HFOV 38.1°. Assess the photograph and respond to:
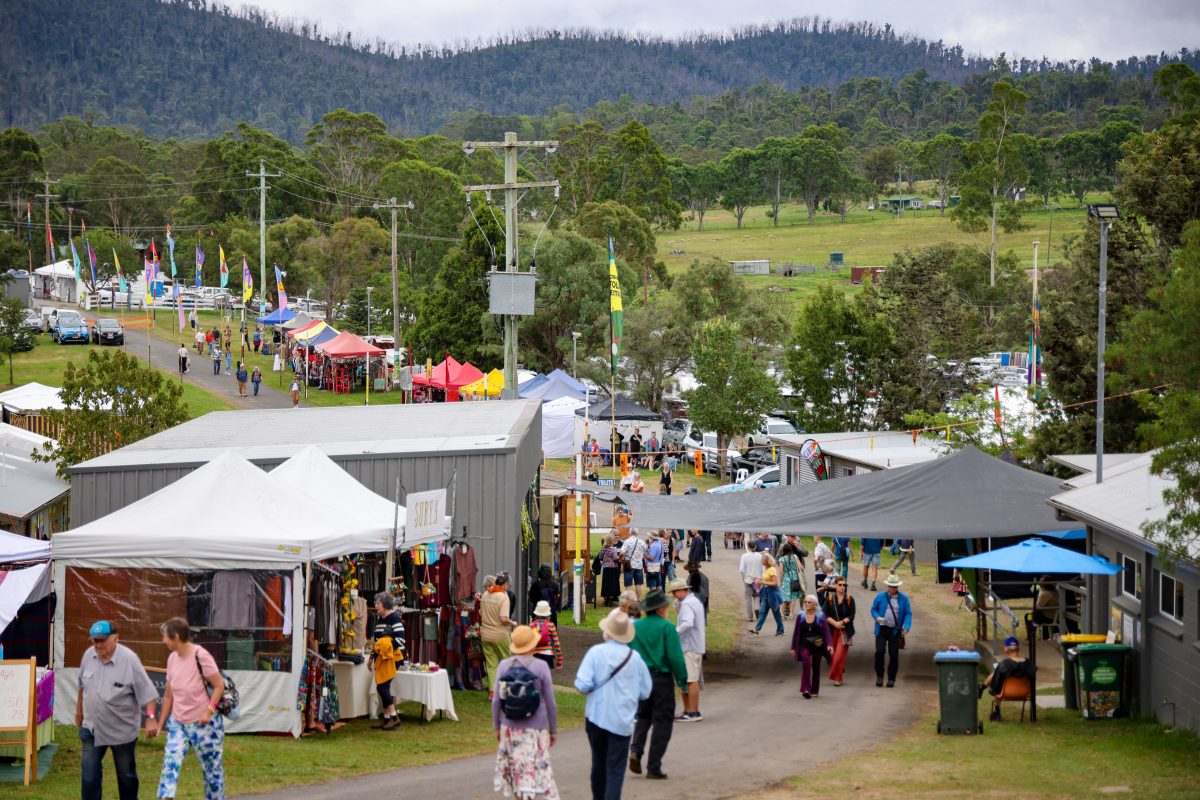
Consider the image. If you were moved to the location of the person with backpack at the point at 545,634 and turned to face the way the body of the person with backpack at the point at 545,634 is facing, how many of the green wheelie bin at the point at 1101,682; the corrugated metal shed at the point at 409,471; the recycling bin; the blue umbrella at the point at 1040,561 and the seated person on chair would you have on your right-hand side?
4

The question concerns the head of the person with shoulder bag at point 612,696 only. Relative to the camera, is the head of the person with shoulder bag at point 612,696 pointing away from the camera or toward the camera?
away from the camera

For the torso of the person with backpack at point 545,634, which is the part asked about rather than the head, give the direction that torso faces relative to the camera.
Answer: away from the camera

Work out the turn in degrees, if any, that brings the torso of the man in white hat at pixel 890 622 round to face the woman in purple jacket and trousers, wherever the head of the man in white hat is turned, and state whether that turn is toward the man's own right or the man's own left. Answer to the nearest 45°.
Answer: approximately 45° to the man's own right

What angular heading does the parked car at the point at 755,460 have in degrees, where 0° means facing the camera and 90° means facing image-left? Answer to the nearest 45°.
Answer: approximately 45°

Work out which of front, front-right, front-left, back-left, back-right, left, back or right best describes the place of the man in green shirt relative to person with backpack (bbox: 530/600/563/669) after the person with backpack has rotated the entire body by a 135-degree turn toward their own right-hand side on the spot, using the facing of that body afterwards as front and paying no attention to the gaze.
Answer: front-right

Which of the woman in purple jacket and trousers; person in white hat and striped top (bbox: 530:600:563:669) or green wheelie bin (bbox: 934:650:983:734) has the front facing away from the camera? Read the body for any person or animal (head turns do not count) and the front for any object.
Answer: the person in white hat and striped top

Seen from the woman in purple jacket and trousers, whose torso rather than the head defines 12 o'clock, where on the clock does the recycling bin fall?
The recycling bin is roughly at 9 o'clock from the woman in purple jacket and trousers.
